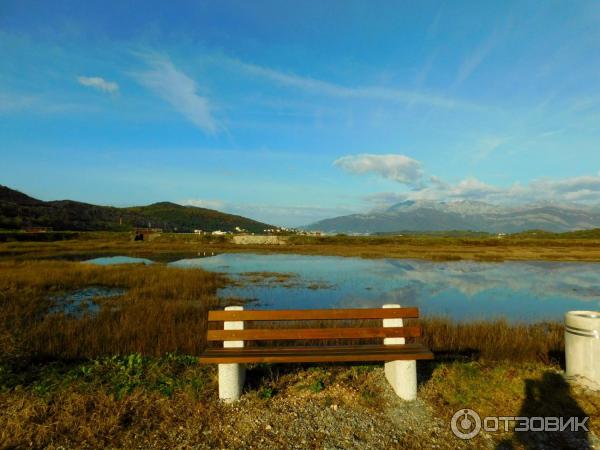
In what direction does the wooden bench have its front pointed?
toward the camera

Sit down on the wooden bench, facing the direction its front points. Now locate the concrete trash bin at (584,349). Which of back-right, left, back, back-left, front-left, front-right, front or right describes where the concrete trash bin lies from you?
left
